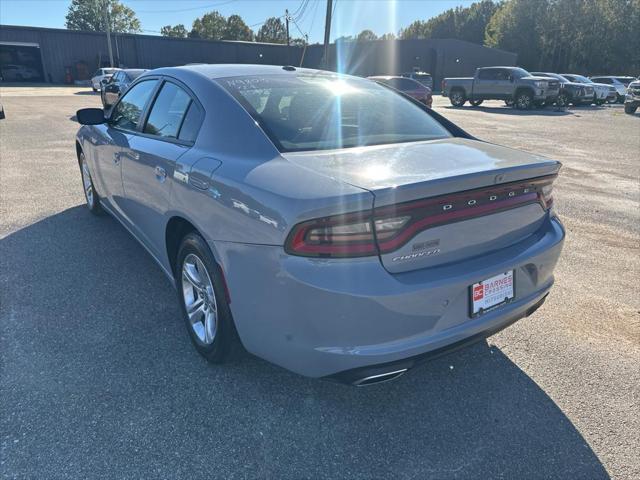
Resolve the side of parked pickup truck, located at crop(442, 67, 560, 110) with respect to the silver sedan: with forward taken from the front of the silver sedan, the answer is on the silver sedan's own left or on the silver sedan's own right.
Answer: on the silver sedan's own right

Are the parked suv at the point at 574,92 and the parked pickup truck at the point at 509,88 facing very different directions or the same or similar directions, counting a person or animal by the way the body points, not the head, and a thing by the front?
same or similar directions

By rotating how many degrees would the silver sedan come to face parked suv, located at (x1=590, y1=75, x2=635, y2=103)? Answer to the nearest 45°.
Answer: approximately 90° to its right

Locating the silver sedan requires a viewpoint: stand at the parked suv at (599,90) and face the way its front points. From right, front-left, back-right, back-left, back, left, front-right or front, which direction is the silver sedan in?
front-right

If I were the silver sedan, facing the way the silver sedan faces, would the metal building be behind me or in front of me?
in front

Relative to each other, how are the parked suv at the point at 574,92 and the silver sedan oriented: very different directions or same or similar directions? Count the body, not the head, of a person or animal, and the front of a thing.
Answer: very different directions

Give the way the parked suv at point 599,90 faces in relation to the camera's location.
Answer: facing the viewer and to the right of the viewer

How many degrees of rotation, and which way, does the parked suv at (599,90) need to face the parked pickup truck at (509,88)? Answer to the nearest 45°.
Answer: approximately 90° to its right
